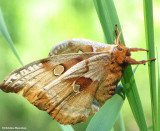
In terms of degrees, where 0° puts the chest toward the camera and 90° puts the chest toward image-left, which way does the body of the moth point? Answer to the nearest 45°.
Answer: approximately 270°
